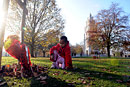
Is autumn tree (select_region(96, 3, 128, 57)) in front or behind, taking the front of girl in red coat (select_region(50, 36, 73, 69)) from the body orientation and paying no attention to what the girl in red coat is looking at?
behind

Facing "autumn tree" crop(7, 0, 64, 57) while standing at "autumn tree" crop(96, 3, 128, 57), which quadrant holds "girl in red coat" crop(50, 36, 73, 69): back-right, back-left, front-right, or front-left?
front-left

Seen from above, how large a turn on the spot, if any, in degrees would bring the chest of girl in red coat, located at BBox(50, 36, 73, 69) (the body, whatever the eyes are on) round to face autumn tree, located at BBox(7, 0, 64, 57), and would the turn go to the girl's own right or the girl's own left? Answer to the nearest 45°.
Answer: approximately 135° to the girl's own right

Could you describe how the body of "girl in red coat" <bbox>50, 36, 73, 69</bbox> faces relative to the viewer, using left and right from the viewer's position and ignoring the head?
facing the viewer and to the left of the viewer
